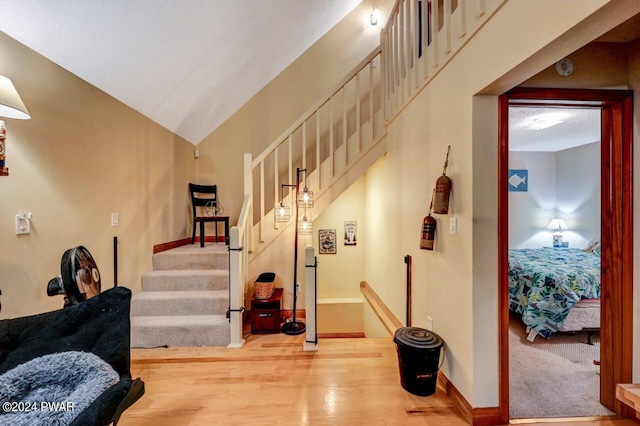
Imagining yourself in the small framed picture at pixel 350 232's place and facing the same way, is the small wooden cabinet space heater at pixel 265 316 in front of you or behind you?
in front

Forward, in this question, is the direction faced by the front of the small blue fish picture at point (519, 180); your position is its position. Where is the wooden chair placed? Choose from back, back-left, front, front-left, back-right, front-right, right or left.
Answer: front-right

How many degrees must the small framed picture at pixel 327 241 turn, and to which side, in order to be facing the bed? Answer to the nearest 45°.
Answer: approximately 45° to its left

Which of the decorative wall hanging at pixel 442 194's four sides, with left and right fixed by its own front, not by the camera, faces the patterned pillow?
back

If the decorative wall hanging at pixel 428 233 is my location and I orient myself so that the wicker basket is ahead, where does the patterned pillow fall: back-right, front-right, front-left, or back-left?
back-right

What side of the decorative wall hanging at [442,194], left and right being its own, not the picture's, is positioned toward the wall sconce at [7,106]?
front

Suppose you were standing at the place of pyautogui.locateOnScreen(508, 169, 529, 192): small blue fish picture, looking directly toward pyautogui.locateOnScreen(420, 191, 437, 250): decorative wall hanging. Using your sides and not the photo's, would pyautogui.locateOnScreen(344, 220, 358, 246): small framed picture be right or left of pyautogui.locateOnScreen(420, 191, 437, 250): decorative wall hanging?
right

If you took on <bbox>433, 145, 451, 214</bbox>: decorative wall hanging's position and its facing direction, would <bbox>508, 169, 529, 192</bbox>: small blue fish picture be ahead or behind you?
behind

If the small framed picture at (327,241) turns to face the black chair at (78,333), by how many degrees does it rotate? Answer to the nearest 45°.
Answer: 0° — it already faces it

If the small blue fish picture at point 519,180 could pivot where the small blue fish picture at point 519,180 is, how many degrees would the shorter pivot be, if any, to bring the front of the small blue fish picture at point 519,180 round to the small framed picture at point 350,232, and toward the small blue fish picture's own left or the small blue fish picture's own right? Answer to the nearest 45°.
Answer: approximately 45° to the small blue fish picture's own right

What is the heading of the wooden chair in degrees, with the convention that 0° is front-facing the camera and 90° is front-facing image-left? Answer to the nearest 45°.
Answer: approximately 315°

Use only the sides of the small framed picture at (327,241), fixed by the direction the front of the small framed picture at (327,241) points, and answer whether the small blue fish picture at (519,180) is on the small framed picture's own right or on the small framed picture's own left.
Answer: on the small framed picture's own left
